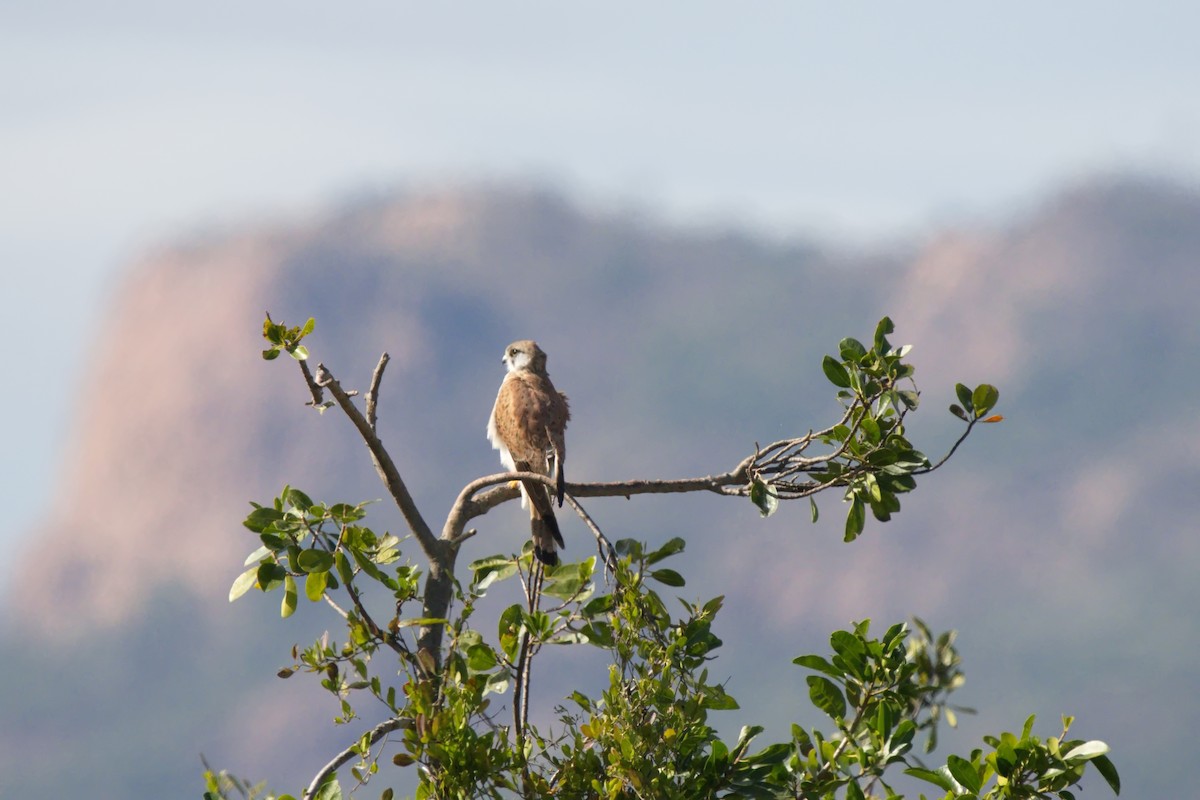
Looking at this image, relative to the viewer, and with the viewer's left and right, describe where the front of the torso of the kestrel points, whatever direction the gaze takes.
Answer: facing away from the viewer and to the left of the viewer
